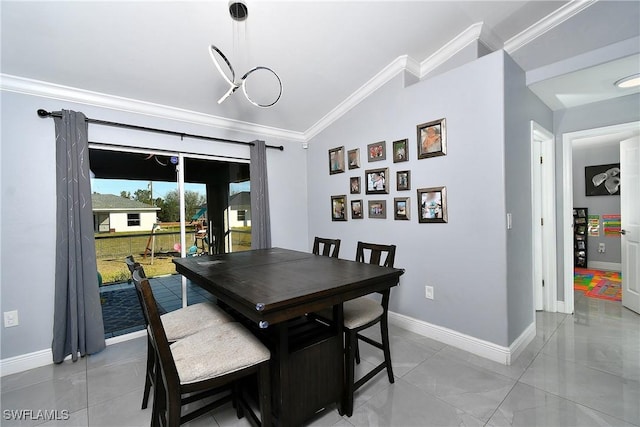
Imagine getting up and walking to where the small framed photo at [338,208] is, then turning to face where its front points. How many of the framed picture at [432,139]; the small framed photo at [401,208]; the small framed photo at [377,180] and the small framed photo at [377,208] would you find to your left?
4

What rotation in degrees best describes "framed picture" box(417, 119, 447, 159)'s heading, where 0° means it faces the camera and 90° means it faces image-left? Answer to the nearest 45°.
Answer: approximately 45°

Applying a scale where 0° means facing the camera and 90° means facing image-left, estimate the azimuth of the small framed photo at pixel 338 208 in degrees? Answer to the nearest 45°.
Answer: approximately 45°

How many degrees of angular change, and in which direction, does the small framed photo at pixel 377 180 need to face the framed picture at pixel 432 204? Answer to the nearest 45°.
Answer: approximately 90° to its left

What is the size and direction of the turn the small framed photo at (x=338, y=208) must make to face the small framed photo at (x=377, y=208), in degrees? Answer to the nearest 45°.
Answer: approximately 90° to its left

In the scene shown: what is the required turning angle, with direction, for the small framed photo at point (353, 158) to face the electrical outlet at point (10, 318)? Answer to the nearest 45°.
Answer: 0° — it already faces it

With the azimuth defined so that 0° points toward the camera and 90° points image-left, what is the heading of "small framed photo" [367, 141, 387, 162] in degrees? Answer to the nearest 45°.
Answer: approximately 45°

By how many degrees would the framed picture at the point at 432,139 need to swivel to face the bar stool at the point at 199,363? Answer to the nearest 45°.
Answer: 0° — it already faces it

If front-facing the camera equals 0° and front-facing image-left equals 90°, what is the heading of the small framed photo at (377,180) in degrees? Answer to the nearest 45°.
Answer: approximately 45°

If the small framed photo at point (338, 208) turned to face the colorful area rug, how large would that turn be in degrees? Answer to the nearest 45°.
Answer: approximately 135° to its left

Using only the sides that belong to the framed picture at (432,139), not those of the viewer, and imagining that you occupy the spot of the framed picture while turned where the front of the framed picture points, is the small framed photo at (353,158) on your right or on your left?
on your right
